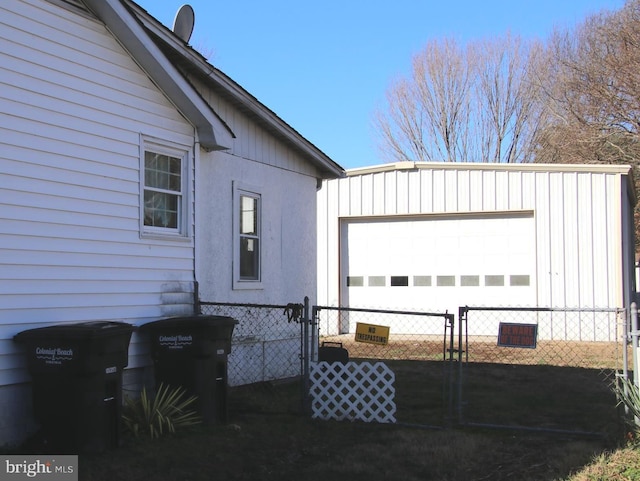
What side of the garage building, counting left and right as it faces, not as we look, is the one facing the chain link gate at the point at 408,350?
front

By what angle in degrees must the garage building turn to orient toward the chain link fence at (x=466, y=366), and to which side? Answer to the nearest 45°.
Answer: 0° — it already faces it

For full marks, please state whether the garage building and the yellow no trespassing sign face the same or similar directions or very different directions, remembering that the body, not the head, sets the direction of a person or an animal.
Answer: same or similar directions

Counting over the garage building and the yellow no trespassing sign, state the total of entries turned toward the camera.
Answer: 2

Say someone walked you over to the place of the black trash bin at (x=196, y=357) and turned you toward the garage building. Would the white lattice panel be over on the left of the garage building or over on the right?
right

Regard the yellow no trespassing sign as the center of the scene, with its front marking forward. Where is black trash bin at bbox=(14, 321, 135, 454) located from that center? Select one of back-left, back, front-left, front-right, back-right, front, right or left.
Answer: front-right

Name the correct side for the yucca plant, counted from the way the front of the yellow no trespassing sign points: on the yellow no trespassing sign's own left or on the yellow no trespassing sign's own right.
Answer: on the yellow no trespassing sign's own right

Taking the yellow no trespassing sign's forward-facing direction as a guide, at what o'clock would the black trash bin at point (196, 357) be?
The black trash bin is roughly at 2 o'clock from the yellow no trespassing sign.

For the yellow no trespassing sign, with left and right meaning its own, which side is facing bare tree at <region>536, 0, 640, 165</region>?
back

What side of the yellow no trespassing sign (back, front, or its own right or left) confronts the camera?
front

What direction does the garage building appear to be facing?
toward the camera

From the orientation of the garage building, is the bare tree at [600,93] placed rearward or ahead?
rearward
